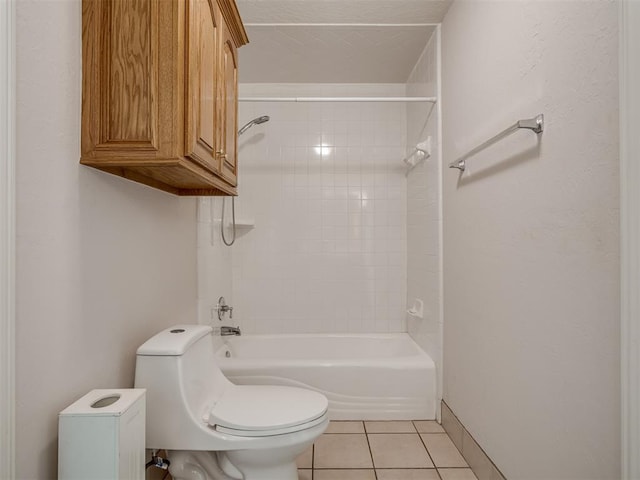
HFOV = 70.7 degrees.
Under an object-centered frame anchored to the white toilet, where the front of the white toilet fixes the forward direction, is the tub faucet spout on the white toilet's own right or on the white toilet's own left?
on the white toilet's own left

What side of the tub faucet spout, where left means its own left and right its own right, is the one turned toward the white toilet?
right

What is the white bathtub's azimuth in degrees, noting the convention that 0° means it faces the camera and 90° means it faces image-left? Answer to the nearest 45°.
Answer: approximately 0°

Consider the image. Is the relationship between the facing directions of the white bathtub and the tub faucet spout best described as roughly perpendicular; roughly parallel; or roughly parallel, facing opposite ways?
roughly perpendicular

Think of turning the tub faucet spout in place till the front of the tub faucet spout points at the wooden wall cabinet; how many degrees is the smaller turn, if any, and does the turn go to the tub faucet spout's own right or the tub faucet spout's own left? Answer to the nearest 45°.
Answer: approximately 90° to the tub faucet spout's own right

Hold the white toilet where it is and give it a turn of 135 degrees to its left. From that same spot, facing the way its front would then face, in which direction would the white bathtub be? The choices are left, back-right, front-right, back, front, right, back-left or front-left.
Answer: right

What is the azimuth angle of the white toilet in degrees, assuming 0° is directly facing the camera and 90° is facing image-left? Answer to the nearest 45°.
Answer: approximately 270°

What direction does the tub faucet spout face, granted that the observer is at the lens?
facing to the right of the viewer
